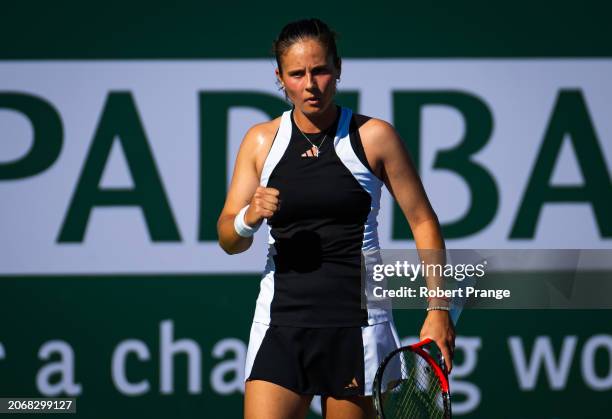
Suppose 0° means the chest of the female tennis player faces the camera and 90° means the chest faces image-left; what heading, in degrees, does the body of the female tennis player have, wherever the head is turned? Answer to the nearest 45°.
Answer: approximately 0°
